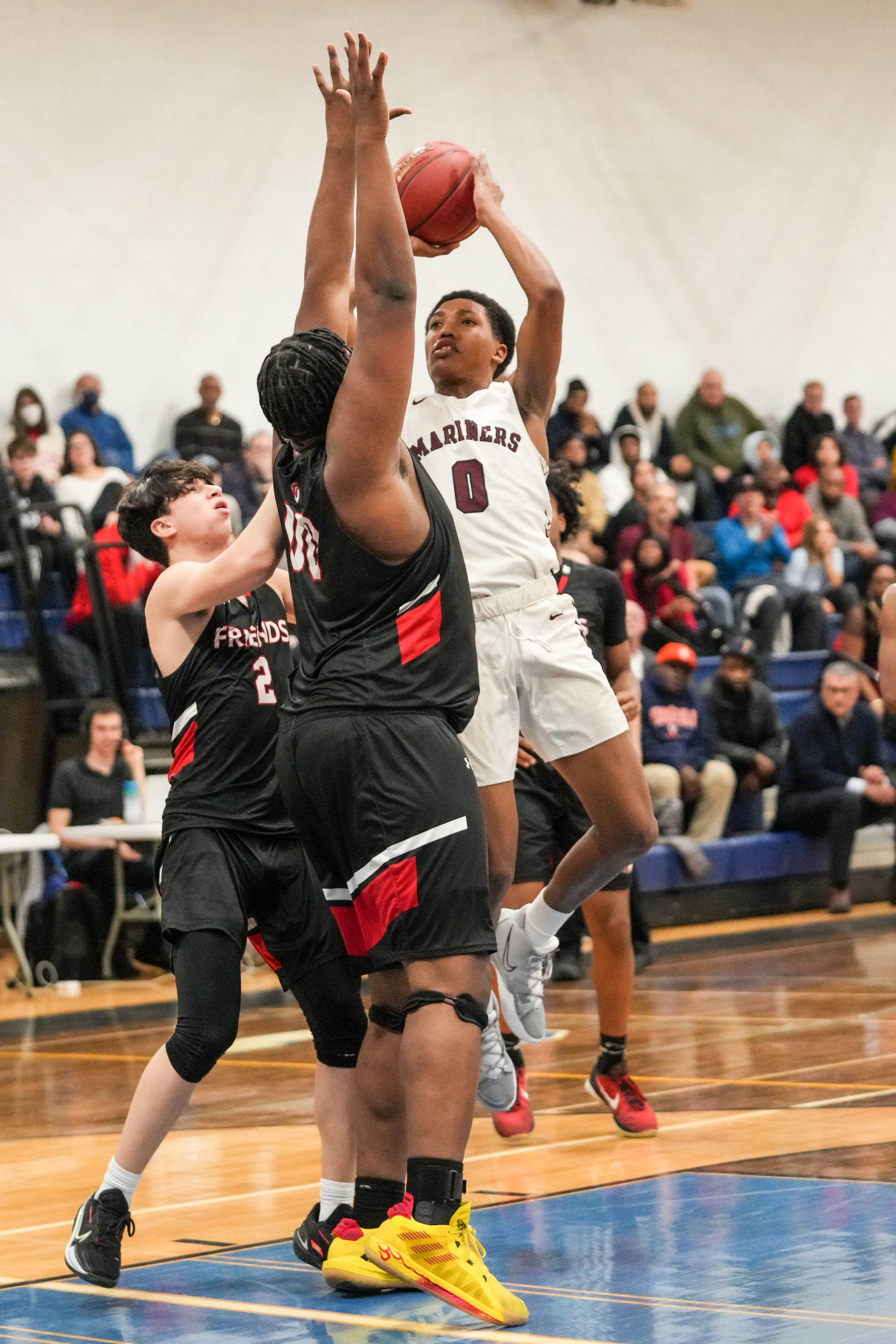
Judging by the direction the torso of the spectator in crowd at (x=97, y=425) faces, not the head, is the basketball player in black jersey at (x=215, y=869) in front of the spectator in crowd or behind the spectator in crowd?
in front

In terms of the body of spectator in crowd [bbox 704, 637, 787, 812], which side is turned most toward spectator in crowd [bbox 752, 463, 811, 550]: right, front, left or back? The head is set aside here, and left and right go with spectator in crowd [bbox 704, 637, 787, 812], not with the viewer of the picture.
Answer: back

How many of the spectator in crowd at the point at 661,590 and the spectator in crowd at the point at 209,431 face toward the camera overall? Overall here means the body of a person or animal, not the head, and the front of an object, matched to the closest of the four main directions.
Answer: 2

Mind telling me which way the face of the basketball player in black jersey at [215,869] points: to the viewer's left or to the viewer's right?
to the viewer's right

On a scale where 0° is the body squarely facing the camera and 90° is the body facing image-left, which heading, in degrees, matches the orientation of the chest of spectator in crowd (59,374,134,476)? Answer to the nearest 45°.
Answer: approximately 0°
